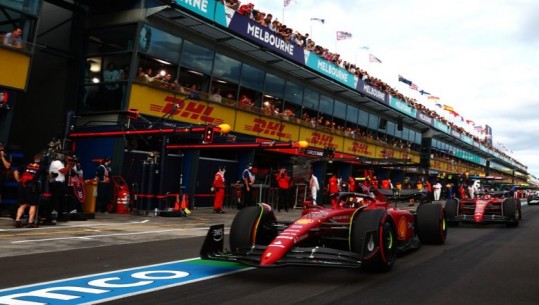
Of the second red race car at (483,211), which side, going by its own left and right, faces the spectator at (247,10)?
right

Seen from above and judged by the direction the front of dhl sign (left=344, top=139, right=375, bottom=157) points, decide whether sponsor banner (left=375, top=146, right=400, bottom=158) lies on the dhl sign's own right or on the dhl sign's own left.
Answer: on the dhl sign's own left

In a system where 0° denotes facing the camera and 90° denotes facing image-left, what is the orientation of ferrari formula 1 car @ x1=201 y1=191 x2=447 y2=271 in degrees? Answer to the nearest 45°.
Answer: approximately 45°

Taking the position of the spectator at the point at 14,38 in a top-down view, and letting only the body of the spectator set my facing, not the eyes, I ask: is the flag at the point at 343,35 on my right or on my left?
on my left

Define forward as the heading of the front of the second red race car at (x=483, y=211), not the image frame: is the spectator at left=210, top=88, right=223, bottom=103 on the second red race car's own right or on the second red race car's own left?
on the second red race car's own right

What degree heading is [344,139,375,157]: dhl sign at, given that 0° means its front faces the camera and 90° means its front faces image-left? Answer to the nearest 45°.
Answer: approximately 315°

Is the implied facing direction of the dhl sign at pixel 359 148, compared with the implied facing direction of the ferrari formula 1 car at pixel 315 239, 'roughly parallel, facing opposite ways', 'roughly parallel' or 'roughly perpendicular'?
roughly perpendicular

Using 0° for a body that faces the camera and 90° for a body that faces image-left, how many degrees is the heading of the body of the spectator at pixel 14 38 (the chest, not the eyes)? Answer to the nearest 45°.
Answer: approximately 315°

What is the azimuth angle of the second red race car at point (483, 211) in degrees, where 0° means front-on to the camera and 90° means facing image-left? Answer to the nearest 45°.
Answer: approximately 0°

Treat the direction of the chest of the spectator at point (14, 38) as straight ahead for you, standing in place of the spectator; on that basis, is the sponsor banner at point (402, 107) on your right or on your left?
on your left

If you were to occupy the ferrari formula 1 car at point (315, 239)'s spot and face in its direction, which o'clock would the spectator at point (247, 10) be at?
The spectator is roughly at 4 o'clock from the ferrari formula 1 car.
